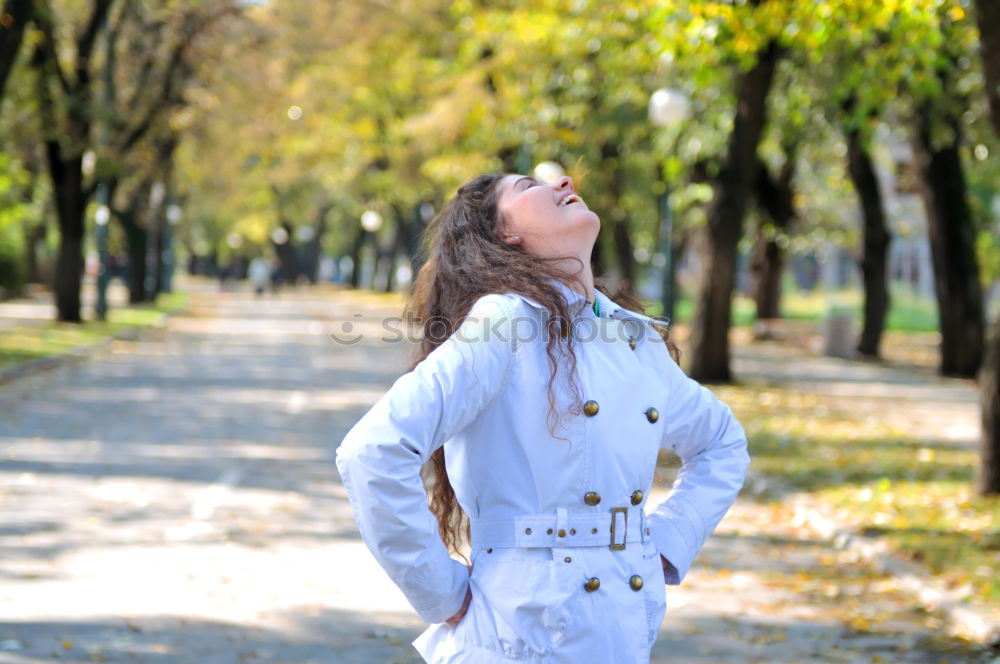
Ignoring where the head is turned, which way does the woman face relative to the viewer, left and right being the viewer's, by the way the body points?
facing the viewer and to the right of the viewer

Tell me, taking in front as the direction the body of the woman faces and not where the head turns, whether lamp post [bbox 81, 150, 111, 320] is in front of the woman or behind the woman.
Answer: behind

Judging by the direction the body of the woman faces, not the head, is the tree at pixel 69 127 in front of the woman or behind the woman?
behind
